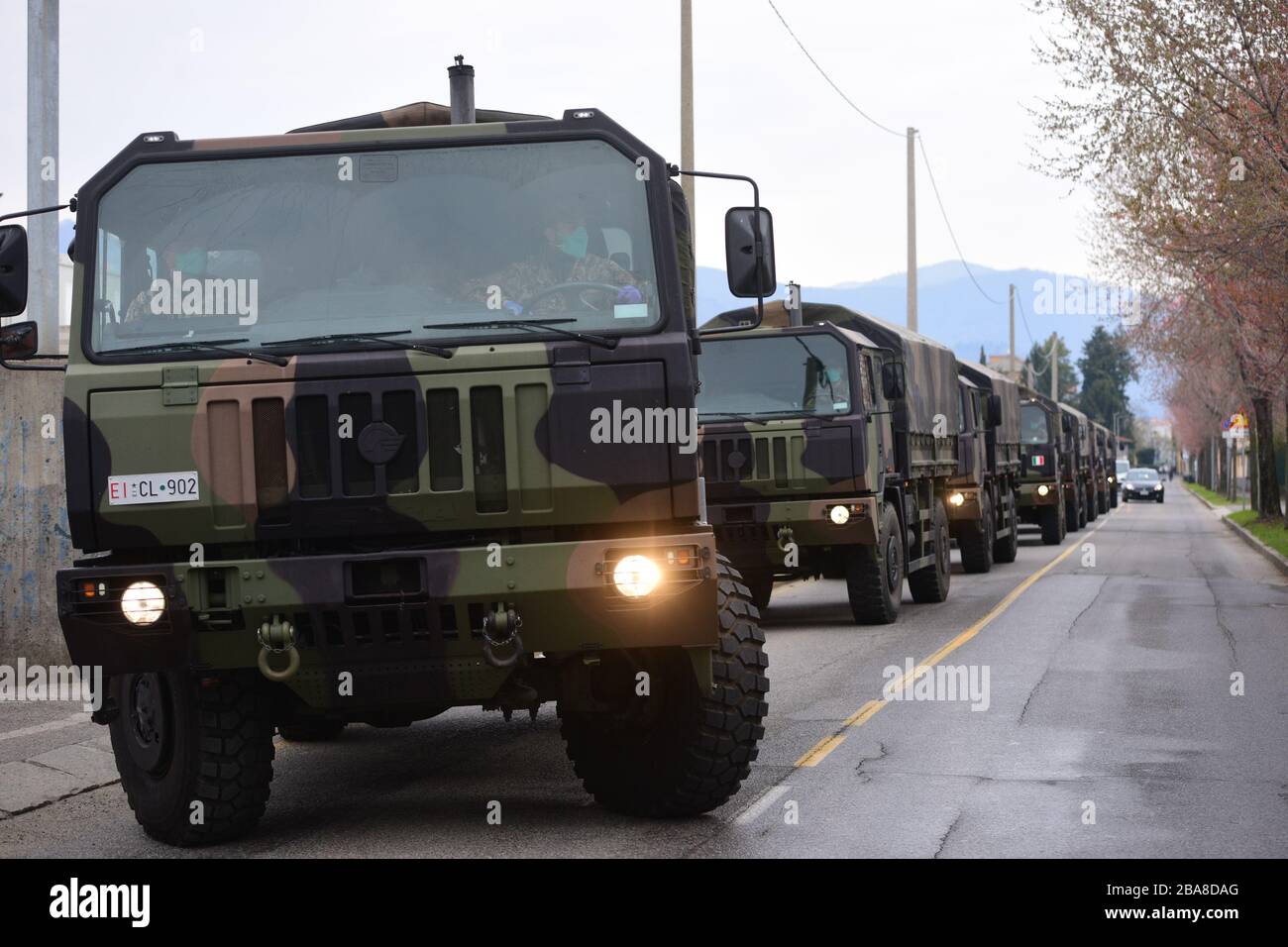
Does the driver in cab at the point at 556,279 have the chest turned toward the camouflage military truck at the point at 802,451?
no

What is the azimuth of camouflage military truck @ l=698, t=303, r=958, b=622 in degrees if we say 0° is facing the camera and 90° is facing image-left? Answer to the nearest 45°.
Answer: approximately 45°

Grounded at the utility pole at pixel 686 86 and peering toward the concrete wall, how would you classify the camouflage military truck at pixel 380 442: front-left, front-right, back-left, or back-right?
front-left

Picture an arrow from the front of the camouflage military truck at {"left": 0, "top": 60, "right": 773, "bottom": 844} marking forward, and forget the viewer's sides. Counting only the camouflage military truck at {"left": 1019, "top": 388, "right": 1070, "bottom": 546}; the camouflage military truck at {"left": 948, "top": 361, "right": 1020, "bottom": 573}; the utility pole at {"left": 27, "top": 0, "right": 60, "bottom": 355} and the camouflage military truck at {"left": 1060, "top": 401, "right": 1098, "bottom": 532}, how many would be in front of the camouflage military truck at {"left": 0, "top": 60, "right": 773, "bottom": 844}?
0

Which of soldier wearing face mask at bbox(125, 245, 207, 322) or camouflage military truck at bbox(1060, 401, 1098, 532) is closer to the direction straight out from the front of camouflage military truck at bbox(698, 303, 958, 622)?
the soldier wearing face mask

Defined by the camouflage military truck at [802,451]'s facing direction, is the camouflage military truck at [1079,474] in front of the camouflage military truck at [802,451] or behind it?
behind

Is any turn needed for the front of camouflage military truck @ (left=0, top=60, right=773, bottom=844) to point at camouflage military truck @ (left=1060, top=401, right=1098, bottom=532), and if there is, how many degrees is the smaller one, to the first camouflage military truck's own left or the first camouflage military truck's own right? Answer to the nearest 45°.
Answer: approximately 135° to the first camouflage military truck's own left

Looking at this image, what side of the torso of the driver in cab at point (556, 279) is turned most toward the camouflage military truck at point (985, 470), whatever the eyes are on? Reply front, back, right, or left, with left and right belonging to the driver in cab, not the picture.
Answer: back

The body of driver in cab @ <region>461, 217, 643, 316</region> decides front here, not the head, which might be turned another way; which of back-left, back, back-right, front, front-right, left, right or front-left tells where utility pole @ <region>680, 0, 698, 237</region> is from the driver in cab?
back

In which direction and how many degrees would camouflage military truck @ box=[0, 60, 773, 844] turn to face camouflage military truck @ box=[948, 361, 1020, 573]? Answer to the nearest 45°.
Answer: approximately 135° to its left

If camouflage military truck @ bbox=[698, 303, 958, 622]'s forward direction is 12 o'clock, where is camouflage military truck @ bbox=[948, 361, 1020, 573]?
camouflage military truck @ bbox=[948, 361, 1020, 573] is roughly at 5 o'clock from camouflage military truck @ bbox=[698, 303, 958, 622].

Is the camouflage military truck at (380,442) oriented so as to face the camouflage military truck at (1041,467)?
no

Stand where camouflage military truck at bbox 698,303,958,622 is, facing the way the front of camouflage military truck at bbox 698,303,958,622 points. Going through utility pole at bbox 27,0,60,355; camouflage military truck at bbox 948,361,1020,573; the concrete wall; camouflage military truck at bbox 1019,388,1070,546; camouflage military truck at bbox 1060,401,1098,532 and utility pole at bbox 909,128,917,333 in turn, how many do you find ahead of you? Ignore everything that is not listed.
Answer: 2

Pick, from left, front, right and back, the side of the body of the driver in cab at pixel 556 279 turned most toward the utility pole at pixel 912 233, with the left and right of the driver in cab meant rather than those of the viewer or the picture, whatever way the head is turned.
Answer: back

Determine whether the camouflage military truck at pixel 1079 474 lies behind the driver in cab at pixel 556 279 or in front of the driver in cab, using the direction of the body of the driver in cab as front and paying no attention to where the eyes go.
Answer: behind

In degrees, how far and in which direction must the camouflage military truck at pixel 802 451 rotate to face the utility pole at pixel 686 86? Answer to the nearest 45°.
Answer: approximately 135° to its right

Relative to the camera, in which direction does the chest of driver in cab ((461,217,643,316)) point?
toward the camera
